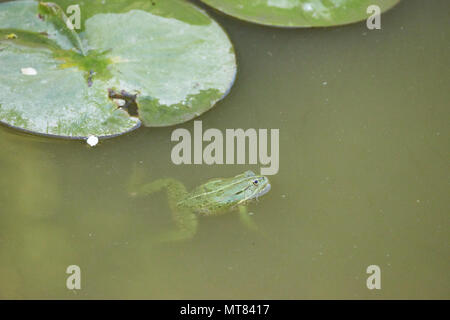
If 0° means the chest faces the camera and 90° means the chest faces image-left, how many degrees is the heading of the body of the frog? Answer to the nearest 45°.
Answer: approximately 270°
